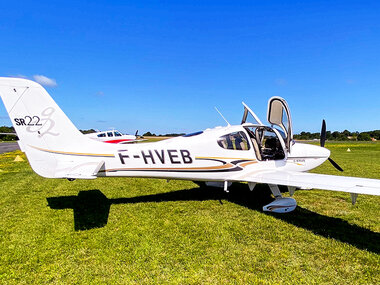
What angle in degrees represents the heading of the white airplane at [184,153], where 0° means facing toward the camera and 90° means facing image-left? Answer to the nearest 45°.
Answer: approximately 225°

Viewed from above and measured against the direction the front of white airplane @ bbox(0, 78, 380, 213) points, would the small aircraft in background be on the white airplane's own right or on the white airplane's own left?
on the white airplane's own left
